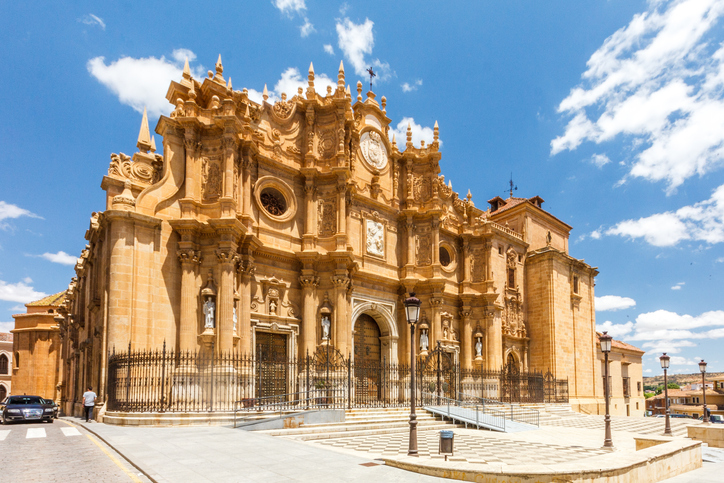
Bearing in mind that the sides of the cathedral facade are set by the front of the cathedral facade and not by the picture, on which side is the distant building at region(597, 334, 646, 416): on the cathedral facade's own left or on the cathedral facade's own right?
on the cathedral facade's own left

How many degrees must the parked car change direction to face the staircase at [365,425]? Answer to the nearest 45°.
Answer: approximately 45° to its left

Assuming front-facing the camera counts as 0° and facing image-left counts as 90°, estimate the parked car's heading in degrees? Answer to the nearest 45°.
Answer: approximately 0°

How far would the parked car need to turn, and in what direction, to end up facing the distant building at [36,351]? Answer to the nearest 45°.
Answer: approximately 180°

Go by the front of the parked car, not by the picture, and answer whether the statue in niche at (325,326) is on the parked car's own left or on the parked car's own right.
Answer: on the parked car's own left
